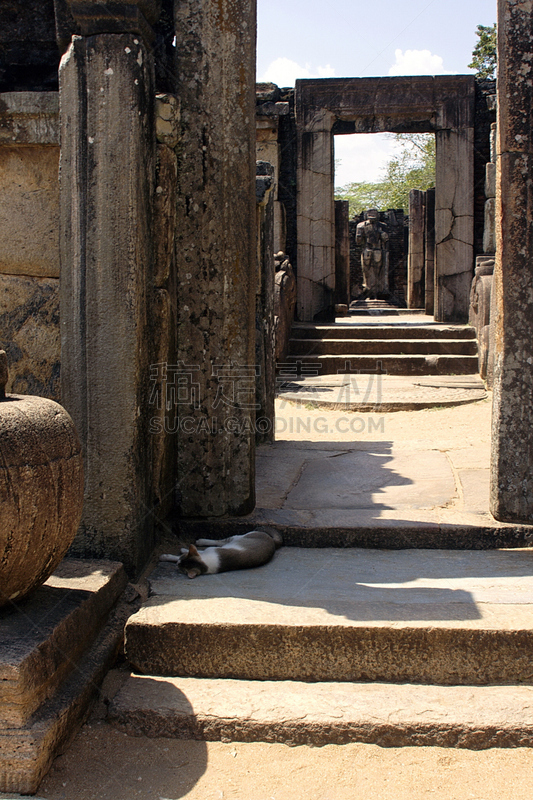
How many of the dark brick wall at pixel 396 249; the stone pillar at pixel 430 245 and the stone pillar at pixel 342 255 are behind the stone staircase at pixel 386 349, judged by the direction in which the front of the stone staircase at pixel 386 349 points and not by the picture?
3

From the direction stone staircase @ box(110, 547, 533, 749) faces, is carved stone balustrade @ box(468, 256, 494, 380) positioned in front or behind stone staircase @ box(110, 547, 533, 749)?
behind

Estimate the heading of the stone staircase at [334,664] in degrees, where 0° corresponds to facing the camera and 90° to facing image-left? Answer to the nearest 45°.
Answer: approximately 0°

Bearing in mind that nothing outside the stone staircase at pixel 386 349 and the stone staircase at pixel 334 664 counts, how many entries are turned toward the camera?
2

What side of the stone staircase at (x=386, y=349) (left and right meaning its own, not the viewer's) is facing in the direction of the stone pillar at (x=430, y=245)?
back

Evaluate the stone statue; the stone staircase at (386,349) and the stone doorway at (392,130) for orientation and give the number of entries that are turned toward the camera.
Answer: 3
